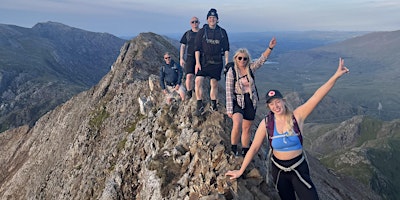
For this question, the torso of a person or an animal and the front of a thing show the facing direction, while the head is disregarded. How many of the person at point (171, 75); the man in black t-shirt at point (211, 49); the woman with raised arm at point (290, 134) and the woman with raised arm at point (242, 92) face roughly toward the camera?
4

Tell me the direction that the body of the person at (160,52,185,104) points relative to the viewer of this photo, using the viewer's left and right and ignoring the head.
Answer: facing the viewer

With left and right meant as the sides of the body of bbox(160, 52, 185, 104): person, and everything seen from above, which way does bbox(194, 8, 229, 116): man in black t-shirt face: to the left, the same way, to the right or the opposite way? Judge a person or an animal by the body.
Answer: the same way

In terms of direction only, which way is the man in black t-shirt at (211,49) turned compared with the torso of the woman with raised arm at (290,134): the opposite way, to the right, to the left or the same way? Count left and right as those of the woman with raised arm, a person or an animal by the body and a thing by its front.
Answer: the same way

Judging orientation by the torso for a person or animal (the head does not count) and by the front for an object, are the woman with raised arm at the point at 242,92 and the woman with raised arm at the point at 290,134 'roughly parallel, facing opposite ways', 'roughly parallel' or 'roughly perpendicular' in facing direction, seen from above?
roughly parallel

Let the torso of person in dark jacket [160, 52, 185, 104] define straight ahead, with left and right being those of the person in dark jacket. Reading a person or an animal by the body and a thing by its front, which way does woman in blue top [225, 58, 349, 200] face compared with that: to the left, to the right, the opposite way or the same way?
the same way

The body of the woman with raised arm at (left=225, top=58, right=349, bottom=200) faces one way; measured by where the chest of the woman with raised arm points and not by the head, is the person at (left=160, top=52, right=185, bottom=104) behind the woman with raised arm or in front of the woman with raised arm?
behind

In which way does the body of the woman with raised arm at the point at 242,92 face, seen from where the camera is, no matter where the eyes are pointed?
toward the camera

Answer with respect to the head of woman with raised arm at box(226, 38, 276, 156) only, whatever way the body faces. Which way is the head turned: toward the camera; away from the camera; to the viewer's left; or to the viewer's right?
toward the camera

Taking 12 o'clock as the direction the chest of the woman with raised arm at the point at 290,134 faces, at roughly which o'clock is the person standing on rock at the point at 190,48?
The person standing on rock is roughly at 5 o'clock from the woman with raised arm.

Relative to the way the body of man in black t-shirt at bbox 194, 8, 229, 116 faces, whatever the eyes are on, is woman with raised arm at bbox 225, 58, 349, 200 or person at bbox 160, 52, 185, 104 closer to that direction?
the woman with raised arm

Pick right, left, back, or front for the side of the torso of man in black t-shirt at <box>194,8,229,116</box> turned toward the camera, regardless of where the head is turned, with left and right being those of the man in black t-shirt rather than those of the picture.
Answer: front

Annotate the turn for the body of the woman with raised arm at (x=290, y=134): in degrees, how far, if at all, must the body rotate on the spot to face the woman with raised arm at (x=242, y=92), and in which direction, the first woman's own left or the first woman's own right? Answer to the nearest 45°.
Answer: approximately 135° to the first woman's own right

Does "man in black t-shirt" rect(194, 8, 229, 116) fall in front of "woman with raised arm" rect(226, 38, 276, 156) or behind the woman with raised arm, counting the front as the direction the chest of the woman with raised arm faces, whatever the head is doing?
behind
